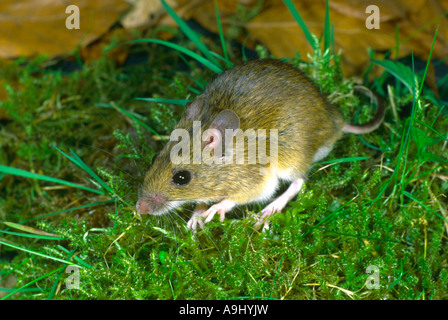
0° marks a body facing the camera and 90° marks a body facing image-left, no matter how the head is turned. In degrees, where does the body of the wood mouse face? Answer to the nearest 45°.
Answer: approximately 90°

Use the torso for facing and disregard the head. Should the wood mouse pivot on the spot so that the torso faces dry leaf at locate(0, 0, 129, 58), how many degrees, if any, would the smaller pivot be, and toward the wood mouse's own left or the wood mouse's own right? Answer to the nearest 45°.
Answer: approximately 45° to the wood mouse's own right
